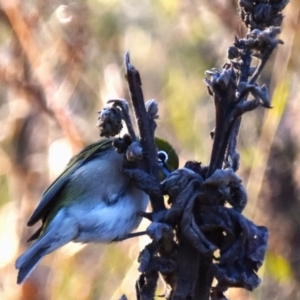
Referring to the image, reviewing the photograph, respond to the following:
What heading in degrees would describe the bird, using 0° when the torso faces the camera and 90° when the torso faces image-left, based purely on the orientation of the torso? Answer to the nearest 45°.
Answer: approximately 270°
